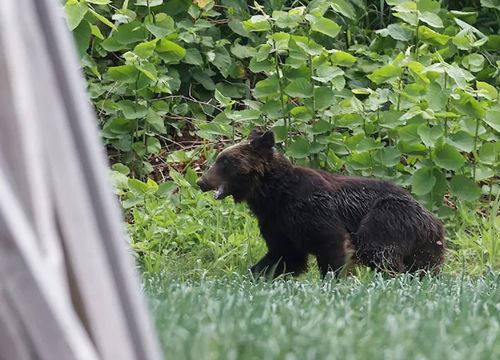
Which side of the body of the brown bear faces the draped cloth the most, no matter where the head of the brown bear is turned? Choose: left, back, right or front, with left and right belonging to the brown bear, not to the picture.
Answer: left

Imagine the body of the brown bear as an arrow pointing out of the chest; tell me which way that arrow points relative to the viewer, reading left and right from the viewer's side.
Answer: facing to the left of the viewer
